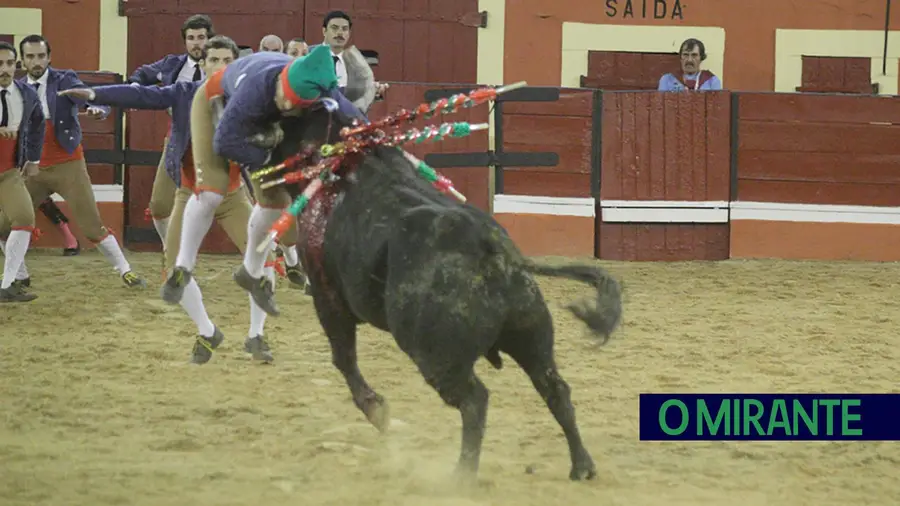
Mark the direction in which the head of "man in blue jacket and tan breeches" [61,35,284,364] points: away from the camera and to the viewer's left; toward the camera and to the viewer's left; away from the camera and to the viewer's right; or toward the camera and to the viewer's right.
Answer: toward the camera and to the viewer's right

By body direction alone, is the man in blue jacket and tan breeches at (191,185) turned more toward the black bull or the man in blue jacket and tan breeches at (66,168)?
the black bull

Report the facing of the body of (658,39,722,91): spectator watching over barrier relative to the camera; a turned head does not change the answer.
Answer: toward the camera

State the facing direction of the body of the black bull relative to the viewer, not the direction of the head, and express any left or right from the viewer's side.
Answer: facing away from the viewer and to the left of the viewer

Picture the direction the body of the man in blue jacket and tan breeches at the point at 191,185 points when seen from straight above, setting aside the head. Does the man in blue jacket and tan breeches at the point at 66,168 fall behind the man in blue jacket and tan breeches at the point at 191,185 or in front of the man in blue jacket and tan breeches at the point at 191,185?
behind
